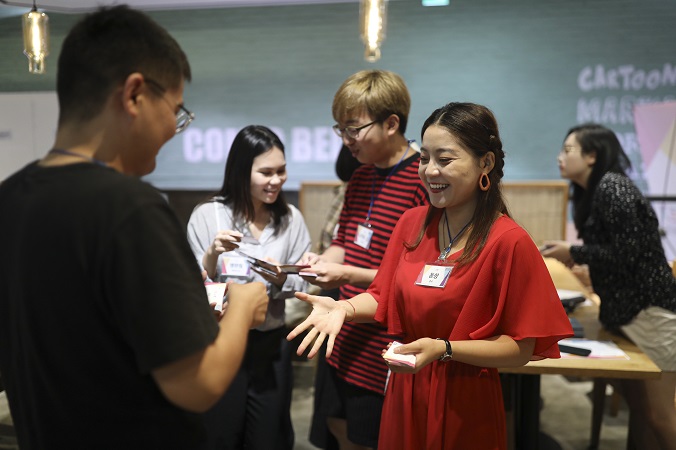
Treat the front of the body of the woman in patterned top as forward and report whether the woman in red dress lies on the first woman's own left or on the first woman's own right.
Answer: on the first woman's own left

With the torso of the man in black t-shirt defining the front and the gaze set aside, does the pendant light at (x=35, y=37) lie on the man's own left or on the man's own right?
on the man's own left

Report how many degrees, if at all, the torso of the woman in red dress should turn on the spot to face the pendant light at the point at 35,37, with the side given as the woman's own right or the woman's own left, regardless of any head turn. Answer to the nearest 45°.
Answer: approximately 90° to the woman's own right

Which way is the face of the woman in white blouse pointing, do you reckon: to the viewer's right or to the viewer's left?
to the viewer's right

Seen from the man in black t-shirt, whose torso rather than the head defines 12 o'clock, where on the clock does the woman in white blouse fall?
The woman in white blouse is roughly at 11 o'clock from the man in black t-shirt.

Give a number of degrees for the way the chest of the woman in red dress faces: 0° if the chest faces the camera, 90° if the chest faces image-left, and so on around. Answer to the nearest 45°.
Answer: approximately 45°

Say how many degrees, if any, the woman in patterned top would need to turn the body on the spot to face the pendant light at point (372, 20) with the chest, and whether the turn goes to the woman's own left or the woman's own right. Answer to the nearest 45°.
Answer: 0° — they already face it

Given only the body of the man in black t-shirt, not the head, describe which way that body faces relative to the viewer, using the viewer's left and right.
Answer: facing away from the viewer and to the right of the viewer

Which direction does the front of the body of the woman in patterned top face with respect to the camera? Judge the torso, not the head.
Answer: to the viewer's left

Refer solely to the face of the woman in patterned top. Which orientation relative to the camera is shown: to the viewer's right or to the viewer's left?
to the viewer's left
